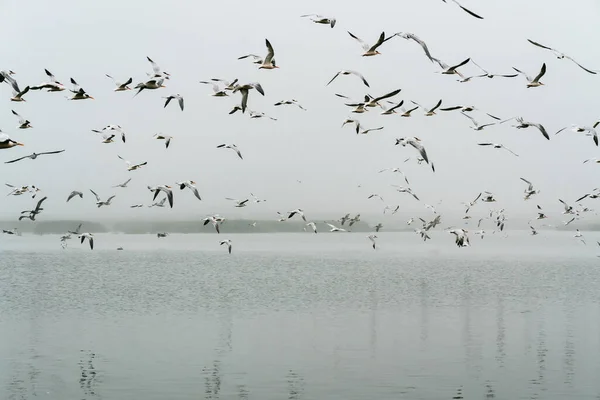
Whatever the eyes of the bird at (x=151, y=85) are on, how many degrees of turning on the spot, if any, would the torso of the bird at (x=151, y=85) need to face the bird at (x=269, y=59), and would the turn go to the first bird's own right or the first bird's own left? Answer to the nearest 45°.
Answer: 0° — it already faces it

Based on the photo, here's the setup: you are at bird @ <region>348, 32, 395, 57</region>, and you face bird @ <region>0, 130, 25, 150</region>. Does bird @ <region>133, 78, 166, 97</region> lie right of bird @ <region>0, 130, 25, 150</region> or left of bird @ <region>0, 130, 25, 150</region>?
right

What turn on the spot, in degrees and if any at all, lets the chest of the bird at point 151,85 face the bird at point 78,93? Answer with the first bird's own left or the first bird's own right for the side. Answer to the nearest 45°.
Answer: approximately 180°
